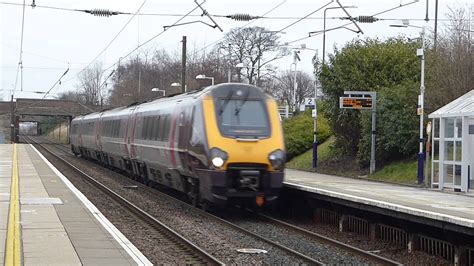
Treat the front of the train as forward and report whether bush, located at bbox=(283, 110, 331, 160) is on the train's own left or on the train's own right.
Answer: on the train's own left

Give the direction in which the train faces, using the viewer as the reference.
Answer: facing the viewer and to the right of the viewer

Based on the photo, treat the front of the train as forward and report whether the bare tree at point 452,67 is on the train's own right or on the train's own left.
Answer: on the train's own left

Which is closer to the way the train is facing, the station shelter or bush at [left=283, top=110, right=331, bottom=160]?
the station shelter

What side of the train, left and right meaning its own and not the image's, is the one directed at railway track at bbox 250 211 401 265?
front

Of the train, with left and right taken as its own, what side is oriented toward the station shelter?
left

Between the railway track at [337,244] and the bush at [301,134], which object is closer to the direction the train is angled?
the railway track
